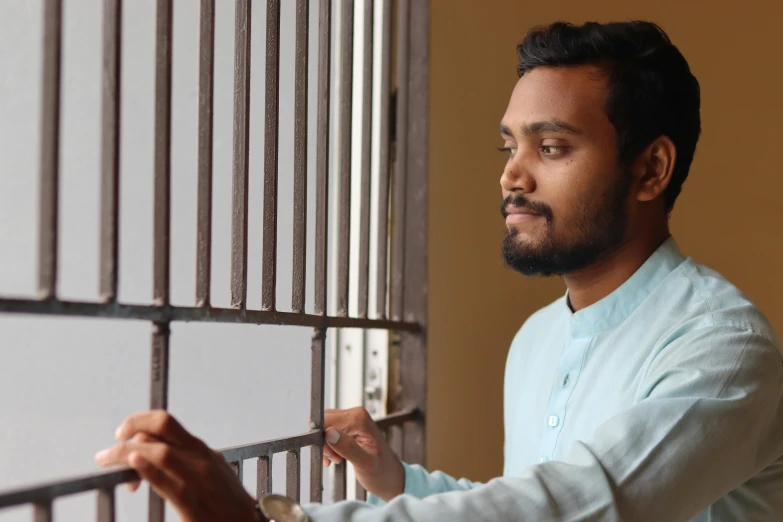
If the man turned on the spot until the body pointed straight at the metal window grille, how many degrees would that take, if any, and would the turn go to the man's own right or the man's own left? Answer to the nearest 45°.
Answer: approximately 45° to the man's own right

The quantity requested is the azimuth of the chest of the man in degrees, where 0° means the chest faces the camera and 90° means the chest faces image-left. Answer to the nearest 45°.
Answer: approximately 45°
